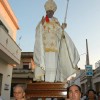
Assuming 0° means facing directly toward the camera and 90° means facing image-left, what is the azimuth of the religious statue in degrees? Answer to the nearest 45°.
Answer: approximately 0°
